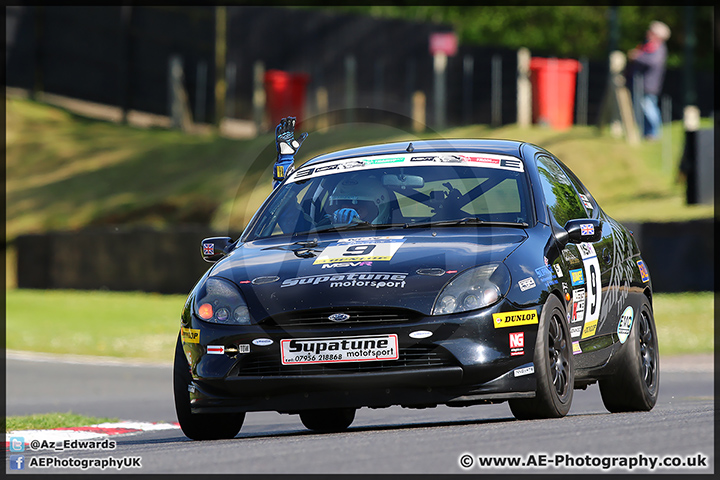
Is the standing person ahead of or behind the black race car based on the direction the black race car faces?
behind

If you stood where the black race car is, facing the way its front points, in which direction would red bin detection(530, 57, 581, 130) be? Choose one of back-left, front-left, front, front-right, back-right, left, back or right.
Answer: back

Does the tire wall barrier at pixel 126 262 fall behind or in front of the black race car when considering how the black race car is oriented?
behind

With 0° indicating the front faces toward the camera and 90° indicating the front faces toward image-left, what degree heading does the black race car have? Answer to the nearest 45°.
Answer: approximately 0°

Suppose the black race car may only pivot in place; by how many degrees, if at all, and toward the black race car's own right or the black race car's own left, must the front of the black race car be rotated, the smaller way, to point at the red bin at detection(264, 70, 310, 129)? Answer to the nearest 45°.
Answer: approximately 180°
